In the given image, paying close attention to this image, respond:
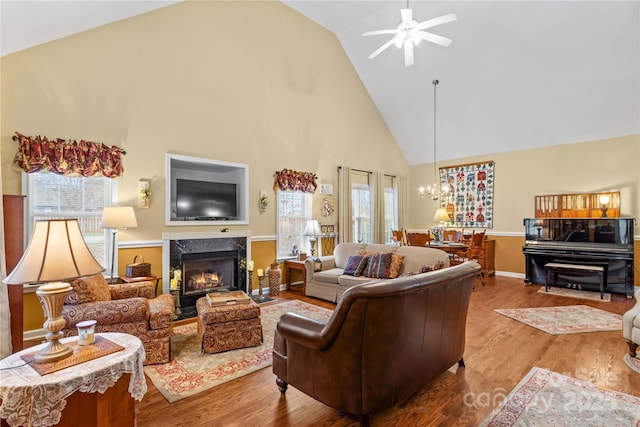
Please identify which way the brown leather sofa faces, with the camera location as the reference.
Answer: facing away from the viewer and to the left of the viewer

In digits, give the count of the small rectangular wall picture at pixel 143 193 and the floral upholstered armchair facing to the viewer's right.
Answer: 1

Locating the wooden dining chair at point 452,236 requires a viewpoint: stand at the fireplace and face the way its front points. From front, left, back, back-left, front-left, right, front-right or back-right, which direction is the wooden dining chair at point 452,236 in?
front-left

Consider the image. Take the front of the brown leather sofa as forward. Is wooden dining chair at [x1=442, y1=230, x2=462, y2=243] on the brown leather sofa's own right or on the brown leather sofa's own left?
on the brown leather sofa's own right

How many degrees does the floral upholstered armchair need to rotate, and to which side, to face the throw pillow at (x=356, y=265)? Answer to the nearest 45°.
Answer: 0° — it already faces it

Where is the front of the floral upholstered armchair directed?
to the viewer's right

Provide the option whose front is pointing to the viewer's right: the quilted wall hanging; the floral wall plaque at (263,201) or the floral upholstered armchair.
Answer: the floral upholstered armchair

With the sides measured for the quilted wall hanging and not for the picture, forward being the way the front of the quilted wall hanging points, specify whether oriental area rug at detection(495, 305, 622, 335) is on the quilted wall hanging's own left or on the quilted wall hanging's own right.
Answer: on the quilted wall hanging's own left

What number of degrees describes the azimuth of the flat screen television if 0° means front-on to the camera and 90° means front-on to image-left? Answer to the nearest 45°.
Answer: approximately 315°
